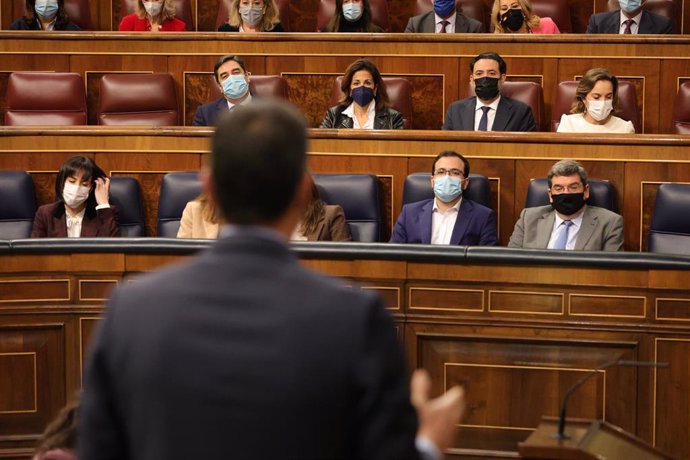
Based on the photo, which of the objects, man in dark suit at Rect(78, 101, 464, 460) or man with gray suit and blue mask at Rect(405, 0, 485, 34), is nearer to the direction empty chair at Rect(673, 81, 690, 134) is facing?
the man in dark suit

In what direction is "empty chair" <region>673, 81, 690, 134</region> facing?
toward the camera

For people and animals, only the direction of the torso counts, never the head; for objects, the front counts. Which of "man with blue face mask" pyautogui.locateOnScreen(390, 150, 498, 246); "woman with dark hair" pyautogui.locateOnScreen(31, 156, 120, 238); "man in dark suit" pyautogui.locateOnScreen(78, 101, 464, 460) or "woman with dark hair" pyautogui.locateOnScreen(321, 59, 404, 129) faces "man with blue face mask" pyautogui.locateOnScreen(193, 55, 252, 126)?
the man in dark suit

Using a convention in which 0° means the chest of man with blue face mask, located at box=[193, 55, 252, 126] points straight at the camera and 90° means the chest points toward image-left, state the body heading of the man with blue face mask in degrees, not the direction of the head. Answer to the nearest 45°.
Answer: approximately 0°

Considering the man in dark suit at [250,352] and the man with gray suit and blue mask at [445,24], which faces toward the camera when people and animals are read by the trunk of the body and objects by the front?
the man with gray suit and blue mask

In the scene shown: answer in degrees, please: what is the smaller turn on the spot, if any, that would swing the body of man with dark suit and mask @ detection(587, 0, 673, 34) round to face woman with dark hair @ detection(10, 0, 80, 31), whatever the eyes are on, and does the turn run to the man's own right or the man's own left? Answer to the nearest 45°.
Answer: approximately 90° to the man's own right

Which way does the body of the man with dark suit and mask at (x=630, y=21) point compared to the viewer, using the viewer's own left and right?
facing the viewer

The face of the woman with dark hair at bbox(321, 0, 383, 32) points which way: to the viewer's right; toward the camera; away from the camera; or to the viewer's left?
toward the camera

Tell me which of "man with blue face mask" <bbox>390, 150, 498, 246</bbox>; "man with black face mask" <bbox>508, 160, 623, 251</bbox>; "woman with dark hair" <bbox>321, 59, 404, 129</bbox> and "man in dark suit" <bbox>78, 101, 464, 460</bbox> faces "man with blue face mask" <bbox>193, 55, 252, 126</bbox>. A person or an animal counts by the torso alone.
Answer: the man in dark suit

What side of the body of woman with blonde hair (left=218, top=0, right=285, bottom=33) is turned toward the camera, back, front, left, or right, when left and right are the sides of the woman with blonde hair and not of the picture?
front

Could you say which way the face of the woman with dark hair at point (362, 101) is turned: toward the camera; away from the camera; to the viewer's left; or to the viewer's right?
toward the camera

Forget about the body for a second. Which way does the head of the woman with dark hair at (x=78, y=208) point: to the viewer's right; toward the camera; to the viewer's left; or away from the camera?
toward the camera

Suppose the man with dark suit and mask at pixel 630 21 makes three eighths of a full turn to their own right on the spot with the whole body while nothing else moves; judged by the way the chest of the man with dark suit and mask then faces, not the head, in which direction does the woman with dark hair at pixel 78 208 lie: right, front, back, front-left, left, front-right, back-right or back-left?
left

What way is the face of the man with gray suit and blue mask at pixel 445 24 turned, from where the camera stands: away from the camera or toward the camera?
toward the camera
